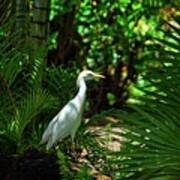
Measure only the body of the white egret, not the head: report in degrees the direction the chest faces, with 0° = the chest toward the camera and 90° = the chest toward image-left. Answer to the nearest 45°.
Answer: approximately 270°
